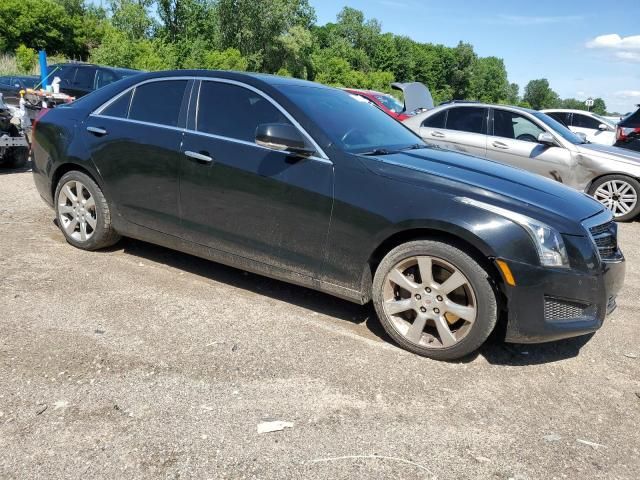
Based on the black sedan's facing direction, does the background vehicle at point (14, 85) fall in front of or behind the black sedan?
behind

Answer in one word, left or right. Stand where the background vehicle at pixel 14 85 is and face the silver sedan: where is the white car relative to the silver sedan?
left

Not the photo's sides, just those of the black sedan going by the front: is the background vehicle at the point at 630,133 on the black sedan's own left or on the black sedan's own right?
on the black sedan's own left

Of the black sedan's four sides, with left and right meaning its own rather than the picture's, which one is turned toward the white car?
left

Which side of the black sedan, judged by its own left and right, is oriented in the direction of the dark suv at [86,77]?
back

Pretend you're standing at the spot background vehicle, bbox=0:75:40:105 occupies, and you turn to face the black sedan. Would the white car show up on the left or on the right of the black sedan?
left

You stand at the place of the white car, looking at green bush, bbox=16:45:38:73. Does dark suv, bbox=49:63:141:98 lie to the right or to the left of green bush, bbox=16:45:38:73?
left

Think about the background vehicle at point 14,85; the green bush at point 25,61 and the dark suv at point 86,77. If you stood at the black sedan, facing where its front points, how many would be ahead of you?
0

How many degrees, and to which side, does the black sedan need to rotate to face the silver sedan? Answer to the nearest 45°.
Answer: approximately 90° to its left

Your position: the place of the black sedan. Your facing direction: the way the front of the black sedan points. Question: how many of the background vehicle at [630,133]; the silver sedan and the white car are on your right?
0

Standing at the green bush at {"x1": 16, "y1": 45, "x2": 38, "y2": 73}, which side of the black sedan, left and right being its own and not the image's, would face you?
back

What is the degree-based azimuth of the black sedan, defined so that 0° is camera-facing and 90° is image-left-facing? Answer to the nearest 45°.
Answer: approximately 315°
